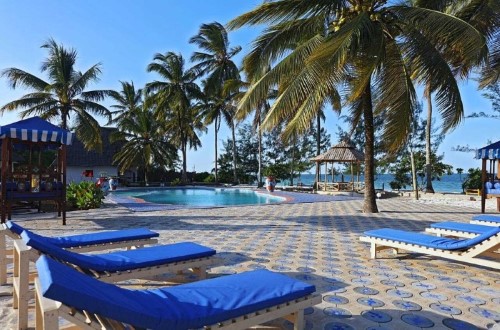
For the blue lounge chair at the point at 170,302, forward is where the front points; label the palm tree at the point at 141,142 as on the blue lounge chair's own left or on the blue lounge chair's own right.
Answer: on the blue lounge chair's own left

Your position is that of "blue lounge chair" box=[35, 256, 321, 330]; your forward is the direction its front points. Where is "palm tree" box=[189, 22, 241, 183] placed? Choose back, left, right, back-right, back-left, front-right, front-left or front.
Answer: front-left

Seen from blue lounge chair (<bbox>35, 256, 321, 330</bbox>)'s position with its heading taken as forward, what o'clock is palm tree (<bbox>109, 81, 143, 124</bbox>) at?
The palm tree is roughly at 10 o'clock from the blue lounge chair.

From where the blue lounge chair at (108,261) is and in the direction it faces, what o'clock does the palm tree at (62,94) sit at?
The palm tree is roughly at 10 o'clock from the blue lounge chair.

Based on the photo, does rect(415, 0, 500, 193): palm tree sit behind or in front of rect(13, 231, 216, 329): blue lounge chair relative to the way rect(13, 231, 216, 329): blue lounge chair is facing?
in front

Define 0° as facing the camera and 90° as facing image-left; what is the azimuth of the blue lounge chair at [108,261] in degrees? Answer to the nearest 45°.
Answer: approximately 225°

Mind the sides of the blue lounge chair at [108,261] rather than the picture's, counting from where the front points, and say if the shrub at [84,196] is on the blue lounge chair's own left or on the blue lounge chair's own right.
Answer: on the blue lounge chair's own left

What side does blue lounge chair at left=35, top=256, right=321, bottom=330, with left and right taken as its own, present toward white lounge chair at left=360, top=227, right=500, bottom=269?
front

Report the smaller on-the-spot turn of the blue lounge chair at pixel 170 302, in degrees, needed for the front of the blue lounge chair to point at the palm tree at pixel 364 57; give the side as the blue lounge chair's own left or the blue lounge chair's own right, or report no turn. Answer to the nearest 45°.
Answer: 0° — it already faces it

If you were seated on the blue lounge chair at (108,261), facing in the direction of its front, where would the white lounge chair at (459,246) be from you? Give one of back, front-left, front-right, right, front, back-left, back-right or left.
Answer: front-right

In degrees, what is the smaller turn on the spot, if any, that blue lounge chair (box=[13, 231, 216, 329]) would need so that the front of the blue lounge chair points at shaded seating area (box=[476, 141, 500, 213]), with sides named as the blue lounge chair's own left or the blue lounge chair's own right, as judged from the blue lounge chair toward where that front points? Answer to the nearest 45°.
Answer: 0° — it already faces it

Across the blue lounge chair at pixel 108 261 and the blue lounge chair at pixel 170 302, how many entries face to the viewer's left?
0

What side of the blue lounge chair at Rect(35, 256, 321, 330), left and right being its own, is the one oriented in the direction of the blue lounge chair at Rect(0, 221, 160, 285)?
left

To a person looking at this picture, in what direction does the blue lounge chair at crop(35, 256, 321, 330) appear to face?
facing away from the viewer and to the right of the viewer

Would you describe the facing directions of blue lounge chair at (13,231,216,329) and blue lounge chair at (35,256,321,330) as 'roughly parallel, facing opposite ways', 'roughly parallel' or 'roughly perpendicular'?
roughly parallel

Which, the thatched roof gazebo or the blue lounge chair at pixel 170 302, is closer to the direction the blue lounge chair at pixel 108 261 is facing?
the thatched roof gazebo

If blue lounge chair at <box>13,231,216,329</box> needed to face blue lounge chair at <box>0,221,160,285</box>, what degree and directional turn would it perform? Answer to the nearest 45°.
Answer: approximately 45° to its left
